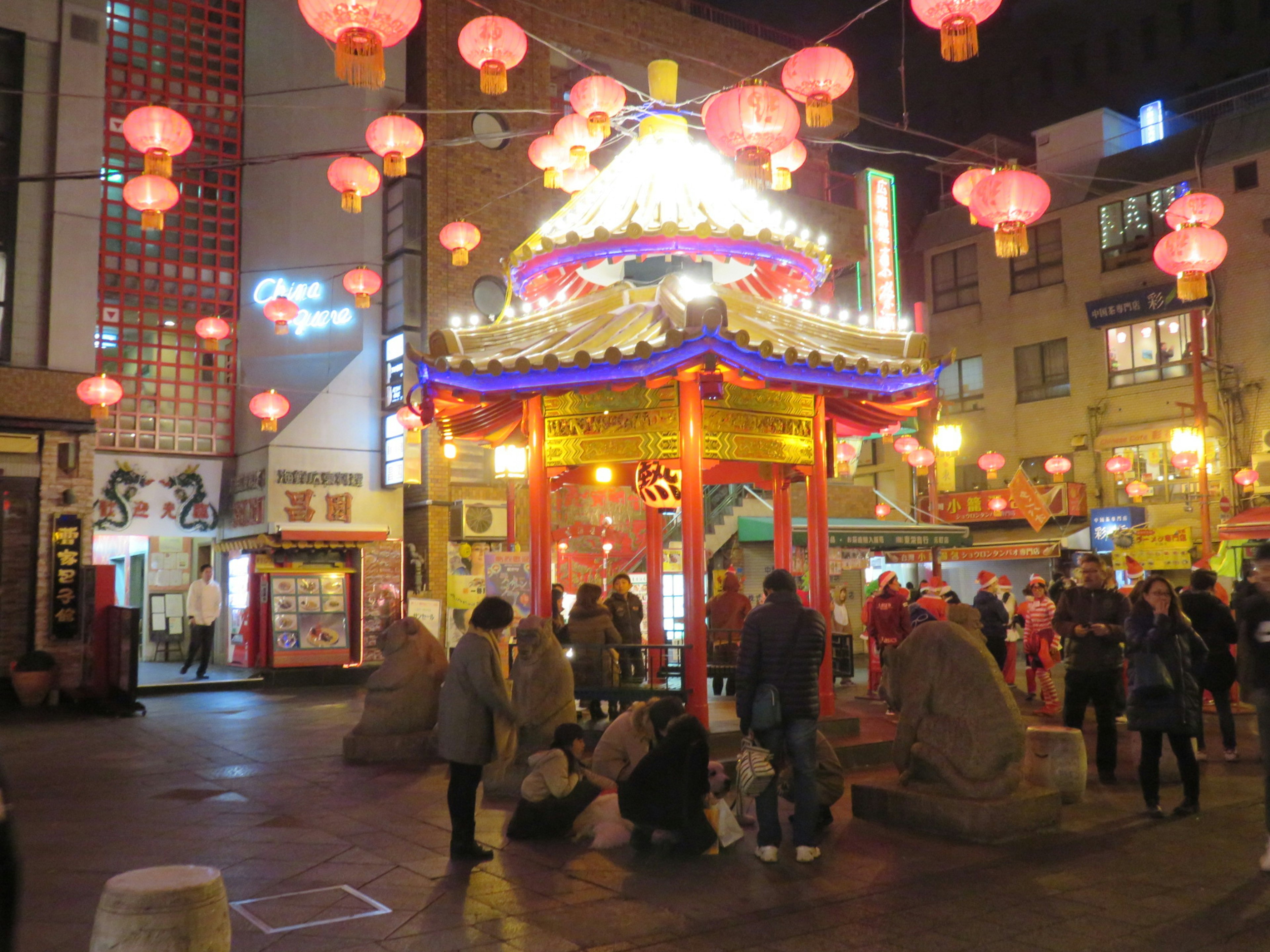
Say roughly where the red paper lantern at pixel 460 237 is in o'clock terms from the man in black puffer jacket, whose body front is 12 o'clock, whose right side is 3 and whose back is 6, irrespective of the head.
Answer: The red paper lantern is roughly at 11 o'clock from the man in black puffer jacket.

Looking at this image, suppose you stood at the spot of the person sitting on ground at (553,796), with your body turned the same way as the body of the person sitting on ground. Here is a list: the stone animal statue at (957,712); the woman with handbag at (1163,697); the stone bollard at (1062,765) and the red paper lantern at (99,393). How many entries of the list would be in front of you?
3

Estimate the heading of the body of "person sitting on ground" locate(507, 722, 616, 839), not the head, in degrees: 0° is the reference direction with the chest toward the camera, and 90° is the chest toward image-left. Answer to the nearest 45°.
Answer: approximately 270°

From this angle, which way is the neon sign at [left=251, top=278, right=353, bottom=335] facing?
toward the camera

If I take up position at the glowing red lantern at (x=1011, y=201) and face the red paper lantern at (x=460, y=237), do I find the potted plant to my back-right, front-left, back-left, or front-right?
front-left

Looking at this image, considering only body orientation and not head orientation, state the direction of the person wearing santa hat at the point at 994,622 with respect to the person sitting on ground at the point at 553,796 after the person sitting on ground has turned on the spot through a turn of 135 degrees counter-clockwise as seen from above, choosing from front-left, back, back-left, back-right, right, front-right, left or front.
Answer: right

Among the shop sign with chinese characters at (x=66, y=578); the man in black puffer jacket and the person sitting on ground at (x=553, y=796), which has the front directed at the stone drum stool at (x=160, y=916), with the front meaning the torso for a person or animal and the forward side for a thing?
the shop sign with chinese characters

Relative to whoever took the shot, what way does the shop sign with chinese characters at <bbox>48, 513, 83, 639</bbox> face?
facing the viewer

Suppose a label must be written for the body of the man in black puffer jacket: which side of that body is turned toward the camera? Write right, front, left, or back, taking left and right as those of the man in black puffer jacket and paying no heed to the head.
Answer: back

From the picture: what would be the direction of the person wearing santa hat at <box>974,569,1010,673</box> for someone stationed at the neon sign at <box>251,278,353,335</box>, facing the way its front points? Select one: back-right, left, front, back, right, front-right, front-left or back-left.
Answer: front-left

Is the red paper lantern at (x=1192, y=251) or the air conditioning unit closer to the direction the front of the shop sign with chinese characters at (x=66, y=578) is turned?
the red paper lantern
